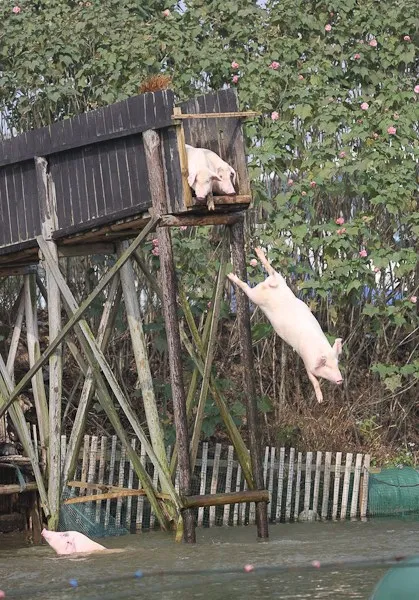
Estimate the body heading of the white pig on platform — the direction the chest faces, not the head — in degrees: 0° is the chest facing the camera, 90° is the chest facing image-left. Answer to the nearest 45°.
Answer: approximately 315°
